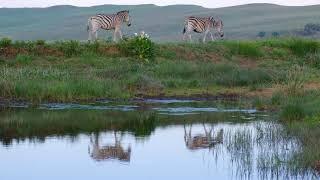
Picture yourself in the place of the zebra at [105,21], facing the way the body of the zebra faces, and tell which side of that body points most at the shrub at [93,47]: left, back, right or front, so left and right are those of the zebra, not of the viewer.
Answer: right

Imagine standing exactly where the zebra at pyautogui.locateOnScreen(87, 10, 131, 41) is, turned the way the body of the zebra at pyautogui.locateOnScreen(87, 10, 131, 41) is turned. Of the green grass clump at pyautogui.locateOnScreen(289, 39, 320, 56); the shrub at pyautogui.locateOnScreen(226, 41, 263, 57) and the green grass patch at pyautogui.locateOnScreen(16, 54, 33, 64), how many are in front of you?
2

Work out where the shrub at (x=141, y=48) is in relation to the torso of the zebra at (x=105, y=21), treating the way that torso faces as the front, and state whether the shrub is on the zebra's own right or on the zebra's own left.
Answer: on the zebra's own right

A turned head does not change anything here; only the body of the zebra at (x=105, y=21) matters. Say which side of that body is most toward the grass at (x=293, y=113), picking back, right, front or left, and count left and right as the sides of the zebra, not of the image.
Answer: right

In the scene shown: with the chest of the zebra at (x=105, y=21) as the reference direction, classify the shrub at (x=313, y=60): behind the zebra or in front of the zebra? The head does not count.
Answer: in front

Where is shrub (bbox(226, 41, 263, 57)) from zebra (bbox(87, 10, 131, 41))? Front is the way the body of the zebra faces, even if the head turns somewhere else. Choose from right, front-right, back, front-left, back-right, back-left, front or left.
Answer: front

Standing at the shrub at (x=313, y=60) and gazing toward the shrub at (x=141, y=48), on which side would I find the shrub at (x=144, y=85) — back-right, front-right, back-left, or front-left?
front-left

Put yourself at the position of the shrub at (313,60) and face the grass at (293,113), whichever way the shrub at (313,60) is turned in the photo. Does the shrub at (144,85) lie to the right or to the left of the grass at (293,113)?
right

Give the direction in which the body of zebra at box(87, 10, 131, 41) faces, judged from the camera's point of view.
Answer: to the viewer's right

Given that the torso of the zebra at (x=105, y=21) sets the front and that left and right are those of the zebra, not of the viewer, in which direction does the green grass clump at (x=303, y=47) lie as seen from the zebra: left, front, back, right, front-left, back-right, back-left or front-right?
front

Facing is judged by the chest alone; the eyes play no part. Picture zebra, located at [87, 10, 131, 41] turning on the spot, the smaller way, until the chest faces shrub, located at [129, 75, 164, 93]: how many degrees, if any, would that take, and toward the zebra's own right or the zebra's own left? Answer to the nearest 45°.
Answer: approximately 90° to the zebra's own right
